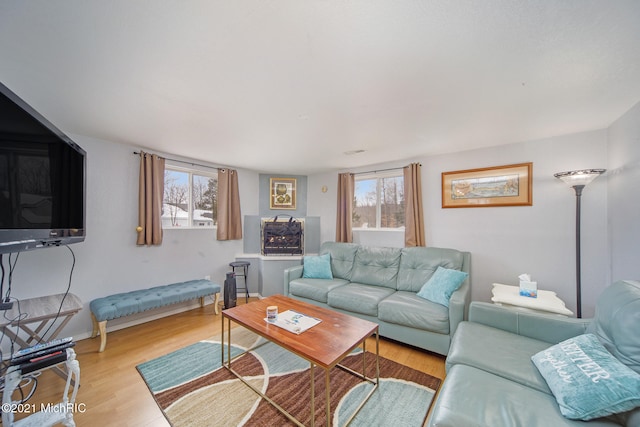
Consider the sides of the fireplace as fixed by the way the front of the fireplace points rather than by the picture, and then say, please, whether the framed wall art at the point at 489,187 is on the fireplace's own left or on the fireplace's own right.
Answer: on the fireplace's own left

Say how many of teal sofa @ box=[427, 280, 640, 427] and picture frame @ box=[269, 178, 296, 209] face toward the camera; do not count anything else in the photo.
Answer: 1

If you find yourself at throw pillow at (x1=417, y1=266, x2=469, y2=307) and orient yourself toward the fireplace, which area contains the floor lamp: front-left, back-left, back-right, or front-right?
back-right

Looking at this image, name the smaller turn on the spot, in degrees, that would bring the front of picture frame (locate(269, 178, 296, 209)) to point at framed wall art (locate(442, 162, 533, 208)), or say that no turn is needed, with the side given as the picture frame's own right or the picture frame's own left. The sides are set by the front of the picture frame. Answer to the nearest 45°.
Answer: approximately 45° to the picture frame's own left

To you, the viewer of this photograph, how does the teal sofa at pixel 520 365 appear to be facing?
facing to the left of the viewer

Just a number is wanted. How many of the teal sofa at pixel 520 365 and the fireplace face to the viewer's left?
1

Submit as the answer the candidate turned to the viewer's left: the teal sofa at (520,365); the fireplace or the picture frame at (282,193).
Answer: the teal sofa

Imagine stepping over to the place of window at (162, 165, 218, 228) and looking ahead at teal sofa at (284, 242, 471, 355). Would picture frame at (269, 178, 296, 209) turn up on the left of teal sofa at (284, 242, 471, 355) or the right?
left
